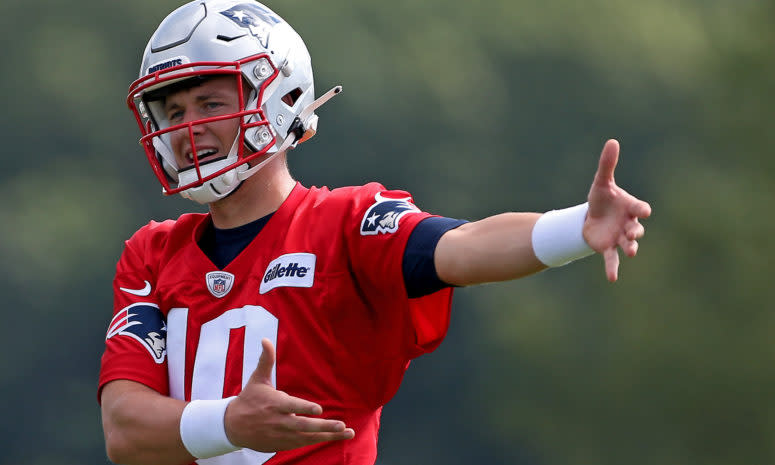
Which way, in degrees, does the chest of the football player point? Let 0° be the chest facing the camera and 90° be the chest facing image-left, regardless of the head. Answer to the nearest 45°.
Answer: approximately 45°

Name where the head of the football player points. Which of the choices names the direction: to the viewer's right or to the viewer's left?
to the viewer's left
